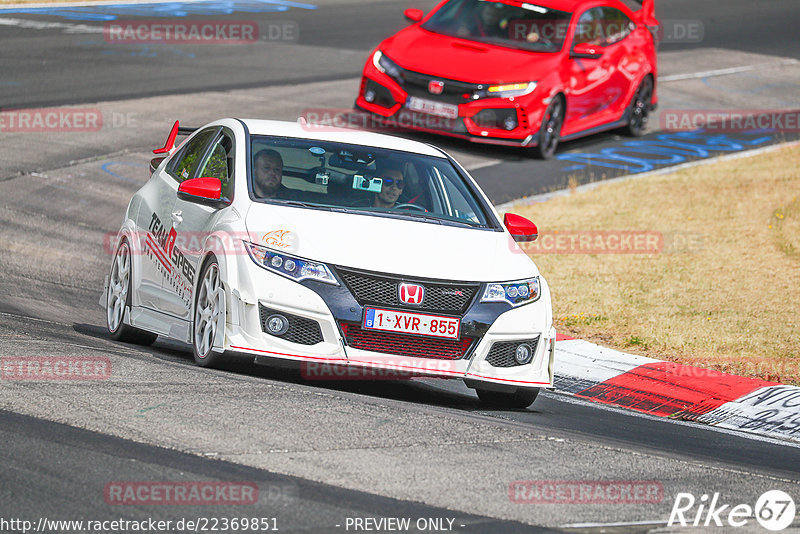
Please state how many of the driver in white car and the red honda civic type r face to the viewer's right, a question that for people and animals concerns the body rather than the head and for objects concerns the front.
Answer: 0

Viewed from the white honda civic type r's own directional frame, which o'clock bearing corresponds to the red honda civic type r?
The red honda civic type r is roughly at 8 o'clock from the white honda civic type r.

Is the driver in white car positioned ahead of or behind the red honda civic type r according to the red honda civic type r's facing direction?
ahead

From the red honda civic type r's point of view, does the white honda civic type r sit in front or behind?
in front

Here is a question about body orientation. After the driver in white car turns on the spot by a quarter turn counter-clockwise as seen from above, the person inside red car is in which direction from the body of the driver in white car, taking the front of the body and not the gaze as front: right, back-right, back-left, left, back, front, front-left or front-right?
left

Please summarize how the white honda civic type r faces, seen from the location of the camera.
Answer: facing the viewer and to the right of the viewer

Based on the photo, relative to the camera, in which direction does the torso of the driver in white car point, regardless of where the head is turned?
toward the camera

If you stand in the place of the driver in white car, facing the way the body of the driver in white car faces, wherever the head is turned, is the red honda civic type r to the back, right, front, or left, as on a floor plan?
back

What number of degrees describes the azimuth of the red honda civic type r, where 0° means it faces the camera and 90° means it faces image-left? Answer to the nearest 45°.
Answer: approximately 45°

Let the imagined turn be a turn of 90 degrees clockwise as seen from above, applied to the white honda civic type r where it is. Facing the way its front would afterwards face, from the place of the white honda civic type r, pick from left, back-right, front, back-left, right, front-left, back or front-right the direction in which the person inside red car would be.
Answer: back-right
